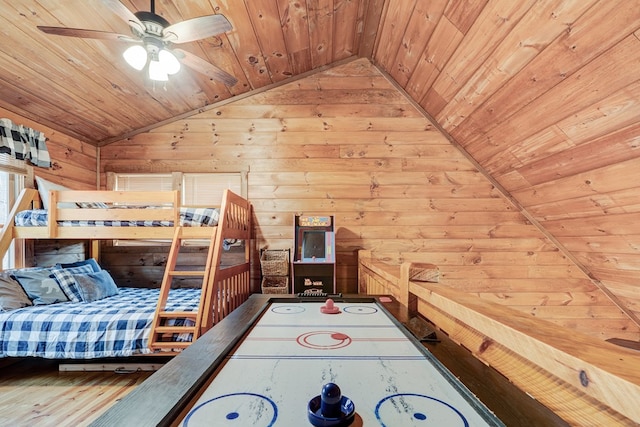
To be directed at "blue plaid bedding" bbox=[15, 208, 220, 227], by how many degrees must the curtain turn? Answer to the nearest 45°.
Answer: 0° — it already faces it

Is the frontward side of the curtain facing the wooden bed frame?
yes

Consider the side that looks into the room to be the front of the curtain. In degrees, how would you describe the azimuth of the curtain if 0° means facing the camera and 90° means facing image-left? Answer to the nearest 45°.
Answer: approximately 315°

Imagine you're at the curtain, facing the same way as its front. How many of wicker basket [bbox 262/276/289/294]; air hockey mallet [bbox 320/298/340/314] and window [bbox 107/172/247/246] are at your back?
0

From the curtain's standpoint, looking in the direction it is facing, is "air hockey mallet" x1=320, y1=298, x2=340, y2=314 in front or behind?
in front

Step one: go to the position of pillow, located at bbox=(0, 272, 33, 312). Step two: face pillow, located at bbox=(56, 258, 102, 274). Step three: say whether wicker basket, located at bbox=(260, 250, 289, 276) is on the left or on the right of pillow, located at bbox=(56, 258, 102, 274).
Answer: right

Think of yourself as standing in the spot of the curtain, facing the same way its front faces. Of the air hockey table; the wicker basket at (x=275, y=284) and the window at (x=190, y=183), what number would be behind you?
0

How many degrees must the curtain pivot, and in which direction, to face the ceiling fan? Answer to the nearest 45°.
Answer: approximately 45° to its right
